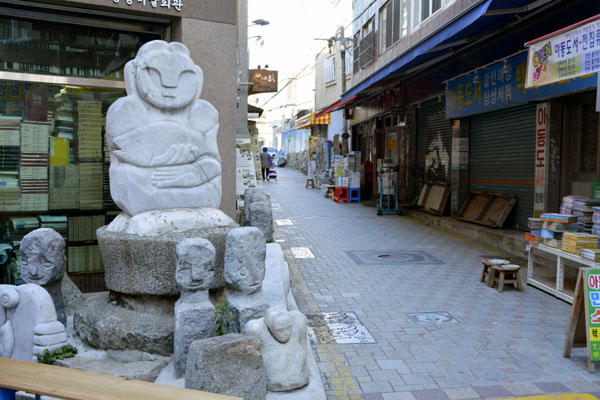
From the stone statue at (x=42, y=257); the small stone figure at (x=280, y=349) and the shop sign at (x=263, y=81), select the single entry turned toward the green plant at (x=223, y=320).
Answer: the shop sign

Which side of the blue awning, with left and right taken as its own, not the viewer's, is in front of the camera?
left

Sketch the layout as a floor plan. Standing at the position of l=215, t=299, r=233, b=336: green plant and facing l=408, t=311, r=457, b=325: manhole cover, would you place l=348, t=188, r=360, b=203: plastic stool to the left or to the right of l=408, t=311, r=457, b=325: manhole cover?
left

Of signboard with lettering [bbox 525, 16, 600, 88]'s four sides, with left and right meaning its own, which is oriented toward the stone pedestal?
front

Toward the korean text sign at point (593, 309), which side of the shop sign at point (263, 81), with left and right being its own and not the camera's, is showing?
front

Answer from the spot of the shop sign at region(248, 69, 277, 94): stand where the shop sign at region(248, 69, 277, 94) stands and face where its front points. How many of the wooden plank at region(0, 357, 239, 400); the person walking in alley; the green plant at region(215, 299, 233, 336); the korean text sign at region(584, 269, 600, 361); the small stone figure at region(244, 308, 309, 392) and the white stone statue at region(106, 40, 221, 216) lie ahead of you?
5

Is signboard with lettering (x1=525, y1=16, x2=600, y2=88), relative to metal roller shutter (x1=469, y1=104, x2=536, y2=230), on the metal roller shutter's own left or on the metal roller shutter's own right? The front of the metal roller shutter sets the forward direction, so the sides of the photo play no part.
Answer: on the metal roller shutter's own left

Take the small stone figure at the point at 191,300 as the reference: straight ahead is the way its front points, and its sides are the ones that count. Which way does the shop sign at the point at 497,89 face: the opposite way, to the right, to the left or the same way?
to the right

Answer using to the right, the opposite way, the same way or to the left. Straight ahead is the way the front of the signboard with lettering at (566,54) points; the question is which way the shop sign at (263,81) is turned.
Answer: to the left

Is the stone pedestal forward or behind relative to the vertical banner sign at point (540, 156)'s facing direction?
forward

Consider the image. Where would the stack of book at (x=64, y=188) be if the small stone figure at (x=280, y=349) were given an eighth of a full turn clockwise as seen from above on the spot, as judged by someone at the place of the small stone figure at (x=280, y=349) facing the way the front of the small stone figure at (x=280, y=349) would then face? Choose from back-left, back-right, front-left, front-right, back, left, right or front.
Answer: right

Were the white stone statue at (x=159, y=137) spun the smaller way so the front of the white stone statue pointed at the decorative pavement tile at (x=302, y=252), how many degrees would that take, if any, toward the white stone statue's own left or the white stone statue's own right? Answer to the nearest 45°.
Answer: approximately 135° to the white stone statue's own left

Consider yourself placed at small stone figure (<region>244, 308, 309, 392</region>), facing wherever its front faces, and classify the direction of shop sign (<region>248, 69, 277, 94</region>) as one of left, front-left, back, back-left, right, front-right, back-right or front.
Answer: back

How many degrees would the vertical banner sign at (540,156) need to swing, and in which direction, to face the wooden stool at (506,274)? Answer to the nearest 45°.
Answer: approximately 45° to its left

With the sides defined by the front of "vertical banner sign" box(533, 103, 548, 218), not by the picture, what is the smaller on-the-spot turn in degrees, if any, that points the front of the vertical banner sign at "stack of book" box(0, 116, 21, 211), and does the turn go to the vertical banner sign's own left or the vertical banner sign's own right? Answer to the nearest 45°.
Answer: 0° — it already faces it
